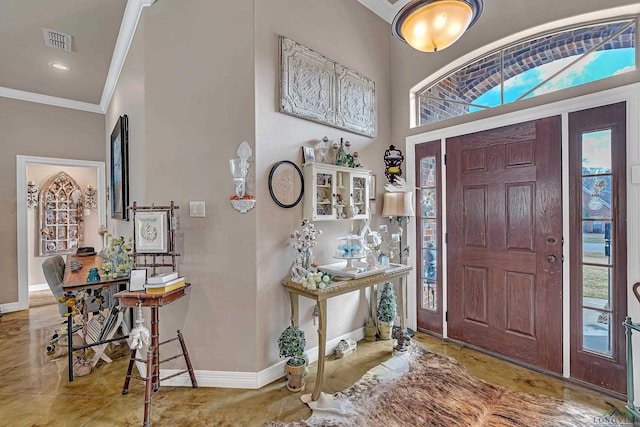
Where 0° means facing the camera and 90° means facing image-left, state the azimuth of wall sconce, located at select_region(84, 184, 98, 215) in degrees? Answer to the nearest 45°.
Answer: approximately 0°

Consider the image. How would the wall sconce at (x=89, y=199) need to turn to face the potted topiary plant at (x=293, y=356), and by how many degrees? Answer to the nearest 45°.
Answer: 0° — it already faces it

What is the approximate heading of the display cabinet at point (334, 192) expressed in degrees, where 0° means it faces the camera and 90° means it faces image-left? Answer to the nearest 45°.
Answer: approximately 315°

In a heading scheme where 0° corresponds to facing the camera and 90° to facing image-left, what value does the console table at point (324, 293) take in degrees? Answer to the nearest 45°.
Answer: approximately 315°

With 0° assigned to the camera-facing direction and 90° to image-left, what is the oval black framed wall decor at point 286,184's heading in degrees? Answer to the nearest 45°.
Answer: approximately 315°

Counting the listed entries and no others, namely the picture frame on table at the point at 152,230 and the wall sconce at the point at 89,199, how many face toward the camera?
2

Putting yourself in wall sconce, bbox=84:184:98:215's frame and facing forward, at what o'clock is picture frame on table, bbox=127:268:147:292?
The picture frame on table is roughly at 12 o'clock from the wall sconce.

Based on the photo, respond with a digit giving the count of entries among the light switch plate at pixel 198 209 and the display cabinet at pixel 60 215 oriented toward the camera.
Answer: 2
